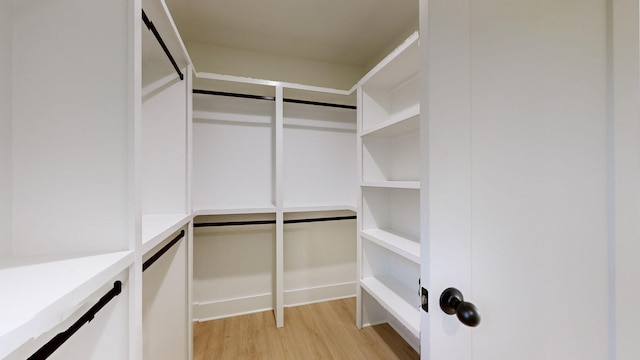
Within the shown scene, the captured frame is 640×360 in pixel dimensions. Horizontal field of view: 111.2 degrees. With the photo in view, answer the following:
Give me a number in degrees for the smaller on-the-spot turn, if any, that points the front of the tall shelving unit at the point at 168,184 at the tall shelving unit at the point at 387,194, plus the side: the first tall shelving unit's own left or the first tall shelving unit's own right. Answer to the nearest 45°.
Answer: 0° — it already faces it

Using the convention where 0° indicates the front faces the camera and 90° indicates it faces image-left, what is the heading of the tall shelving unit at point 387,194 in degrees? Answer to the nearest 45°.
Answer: approximately 45°

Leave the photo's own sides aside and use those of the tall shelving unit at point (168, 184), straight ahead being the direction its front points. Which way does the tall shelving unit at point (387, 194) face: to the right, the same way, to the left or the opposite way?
the opposite way

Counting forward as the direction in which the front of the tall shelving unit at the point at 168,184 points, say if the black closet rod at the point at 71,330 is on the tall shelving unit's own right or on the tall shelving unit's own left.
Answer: on the tall shelving unit's own right

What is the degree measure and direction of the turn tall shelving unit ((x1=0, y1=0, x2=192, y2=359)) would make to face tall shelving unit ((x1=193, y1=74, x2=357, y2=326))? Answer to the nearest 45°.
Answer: approximately 90° to its left

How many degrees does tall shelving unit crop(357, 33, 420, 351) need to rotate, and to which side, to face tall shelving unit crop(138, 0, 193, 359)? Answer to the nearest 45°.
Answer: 0° — it already faces it

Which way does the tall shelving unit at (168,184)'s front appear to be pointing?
to the viewer's right

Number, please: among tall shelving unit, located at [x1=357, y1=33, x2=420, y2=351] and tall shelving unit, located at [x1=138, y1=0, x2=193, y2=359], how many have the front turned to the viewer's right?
1

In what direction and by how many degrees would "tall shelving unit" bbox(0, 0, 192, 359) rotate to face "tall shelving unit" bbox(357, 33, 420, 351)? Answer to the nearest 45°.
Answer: approximately 45° to its left

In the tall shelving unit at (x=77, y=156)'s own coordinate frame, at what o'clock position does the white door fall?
The white door is roughly at 12 o'clock from the tall shelving unit.
